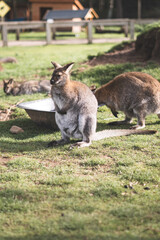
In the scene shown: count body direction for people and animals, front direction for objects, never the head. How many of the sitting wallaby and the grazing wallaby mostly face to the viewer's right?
0

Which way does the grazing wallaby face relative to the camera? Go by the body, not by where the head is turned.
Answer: to the viewer's left

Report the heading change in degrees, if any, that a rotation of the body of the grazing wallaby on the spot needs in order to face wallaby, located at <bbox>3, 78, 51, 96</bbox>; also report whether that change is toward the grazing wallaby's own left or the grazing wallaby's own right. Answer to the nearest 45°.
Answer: approximately 45° to the grazing wallaby's own right

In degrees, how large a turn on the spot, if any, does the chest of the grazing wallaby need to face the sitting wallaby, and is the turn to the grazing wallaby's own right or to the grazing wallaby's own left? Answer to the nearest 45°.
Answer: approximately 45° to the grazing wallaby's own left

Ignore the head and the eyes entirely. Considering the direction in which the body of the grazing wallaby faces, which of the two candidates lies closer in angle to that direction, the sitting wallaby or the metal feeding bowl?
the metal feeding bowl

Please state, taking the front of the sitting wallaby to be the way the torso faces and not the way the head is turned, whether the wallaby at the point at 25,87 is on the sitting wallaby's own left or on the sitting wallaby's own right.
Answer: on the sitting wallaby's own right

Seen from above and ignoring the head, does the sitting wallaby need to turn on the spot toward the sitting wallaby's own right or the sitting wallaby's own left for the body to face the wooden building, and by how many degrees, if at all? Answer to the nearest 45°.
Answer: approximately 135° to the sitting wallaby's own right

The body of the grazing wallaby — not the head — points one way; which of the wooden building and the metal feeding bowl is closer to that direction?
the metal feeding bowl

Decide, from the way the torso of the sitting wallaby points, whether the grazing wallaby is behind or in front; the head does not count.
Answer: behind
